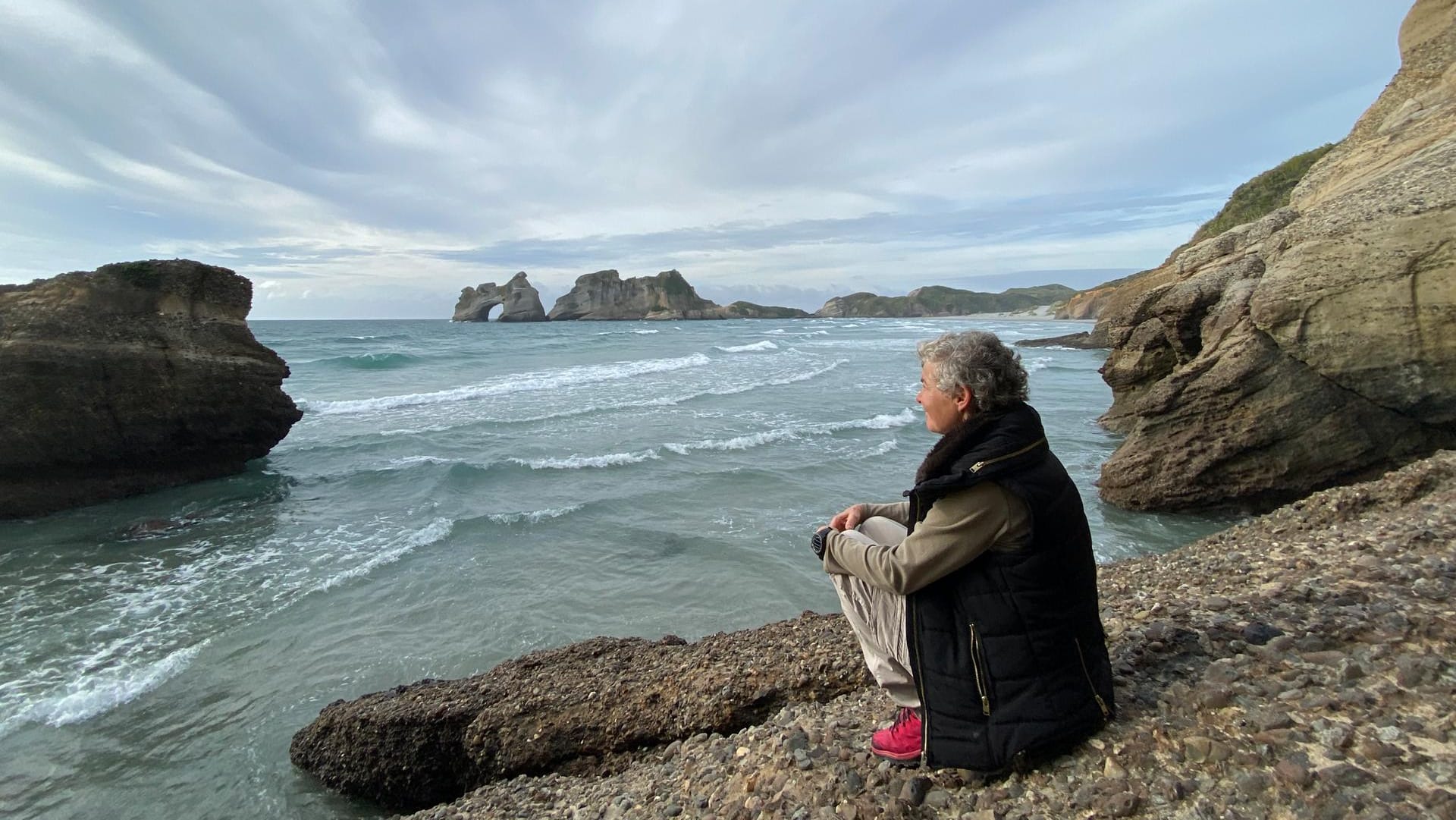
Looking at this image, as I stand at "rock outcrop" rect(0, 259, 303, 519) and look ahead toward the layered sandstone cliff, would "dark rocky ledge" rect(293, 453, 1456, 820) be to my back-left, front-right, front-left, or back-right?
front-right

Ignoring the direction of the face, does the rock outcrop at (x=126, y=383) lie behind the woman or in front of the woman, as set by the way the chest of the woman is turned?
in front

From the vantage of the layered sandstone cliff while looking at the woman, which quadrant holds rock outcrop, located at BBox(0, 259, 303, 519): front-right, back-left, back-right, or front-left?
front-right

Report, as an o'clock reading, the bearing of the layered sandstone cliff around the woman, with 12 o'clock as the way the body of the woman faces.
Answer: The layered sandstone cliff is roughly at 4 o'clock from the woman.

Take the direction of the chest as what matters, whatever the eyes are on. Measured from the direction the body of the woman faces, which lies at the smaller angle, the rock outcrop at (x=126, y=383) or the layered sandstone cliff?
the rock outcrop

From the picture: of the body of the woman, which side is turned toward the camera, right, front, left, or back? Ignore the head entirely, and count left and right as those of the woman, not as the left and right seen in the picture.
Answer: left

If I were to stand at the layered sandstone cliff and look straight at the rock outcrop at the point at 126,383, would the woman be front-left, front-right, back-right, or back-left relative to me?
front-left
